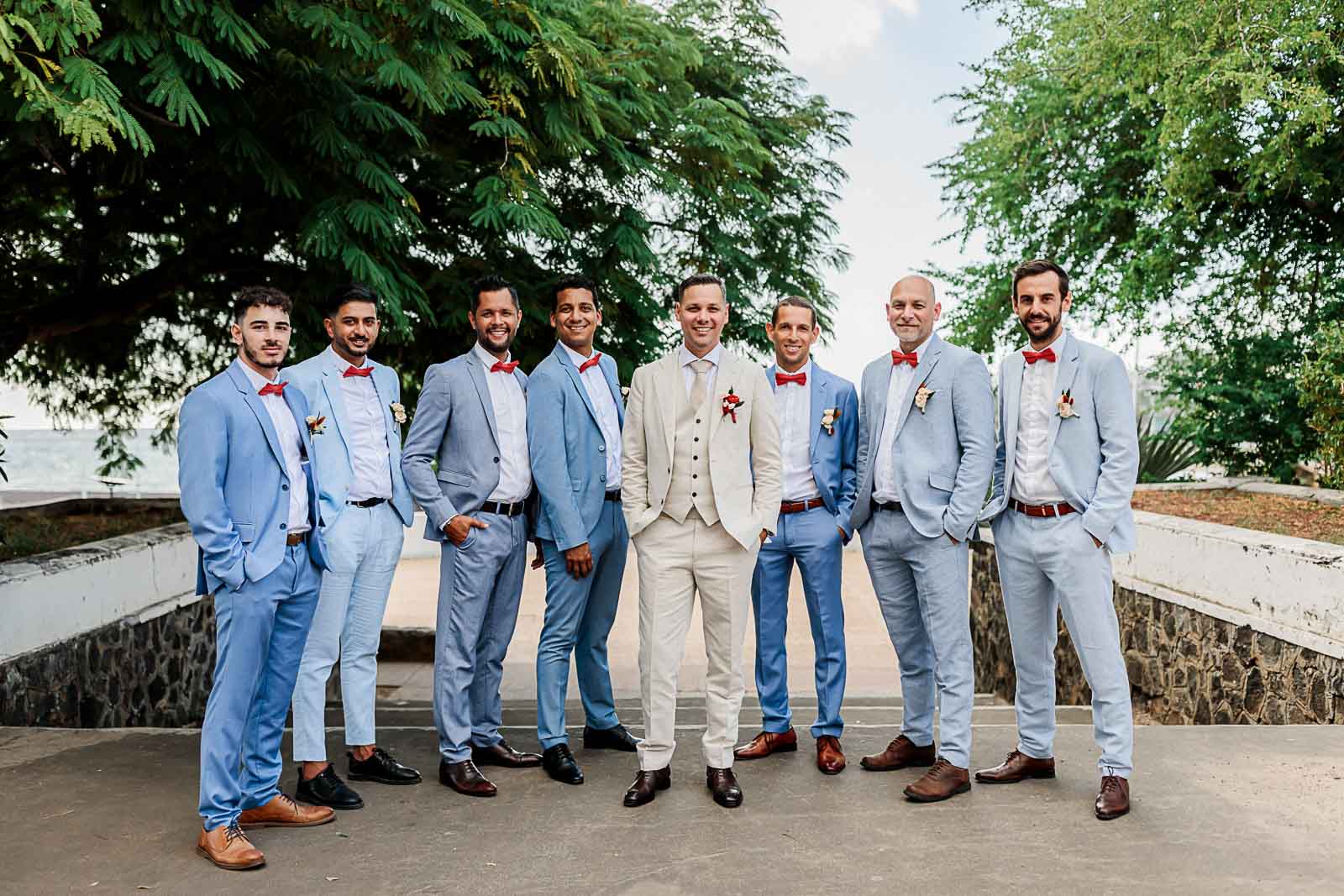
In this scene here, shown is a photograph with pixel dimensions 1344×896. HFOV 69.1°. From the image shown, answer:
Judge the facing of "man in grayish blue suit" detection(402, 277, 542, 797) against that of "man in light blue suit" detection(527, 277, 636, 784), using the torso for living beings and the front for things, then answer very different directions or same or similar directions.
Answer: same or similar directions

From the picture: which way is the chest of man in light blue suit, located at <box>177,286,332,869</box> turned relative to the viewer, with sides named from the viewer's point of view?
facing the viewer and to the right of the viewer

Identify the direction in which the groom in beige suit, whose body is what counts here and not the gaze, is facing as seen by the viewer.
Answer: toward the camera

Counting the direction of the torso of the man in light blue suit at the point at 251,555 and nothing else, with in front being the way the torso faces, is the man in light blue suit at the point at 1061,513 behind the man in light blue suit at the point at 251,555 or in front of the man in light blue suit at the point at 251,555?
in front

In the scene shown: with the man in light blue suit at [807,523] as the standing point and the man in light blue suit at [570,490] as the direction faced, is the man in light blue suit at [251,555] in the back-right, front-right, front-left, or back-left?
front-left

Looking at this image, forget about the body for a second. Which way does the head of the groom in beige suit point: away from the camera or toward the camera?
toward the camera

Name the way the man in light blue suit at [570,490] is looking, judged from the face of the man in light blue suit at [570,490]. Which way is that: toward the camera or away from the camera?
toward the camera

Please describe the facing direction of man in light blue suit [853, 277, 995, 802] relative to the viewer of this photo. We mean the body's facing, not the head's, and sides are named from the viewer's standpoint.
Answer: facing the viewer and to the left of the viewer

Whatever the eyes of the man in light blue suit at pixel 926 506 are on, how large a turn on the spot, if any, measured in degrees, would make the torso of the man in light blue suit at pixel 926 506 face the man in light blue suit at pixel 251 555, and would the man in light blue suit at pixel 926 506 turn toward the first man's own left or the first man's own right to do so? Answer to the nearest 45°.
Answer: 0° — they already face them

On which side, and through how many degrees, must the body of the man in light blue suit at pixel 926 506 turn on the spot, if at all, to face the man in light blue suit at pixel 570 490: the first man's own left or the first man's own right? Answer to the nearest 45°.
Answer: approximately 45° to the first man's own right

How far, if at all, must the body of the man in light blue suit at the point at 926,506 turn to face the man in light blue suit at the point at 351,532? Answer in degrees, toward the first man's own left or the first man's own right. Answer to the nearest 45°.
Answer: approximately 45° to the first man's own right

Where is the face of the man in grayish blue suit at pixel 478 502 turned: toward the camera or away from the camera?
toward the camera

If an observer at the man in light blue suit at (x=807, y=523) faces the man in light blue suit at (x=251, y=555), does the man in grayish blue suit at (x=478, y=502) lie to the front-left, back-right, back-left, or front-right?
front-right

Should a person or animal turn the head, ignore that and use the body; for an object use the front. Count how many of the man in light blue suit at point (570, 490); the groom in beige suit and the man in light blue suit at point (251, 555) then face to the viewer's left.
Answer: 0

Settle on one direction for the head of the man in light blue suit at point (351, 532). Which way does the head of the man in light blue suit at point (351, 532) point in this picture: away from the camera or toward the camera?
toward the camera

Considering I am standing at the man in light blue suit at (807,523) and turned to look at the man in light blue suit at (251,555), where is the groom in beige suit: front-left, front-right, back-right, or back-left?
front-left

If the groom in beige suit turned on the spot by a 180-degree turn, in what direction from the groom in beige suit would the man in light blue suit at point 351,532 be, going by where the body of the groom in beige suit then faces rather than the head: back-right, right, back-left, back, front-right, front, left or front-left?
left
